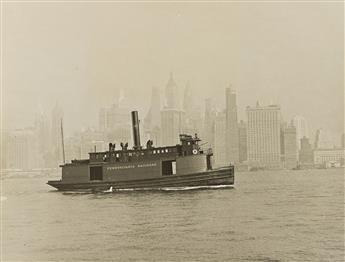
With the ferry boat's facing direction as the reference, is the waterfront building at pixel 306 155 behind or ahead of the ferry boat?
ahead

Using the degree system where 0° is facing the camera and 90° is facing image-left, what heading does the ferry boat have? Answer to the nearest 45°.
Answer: approximately 270°

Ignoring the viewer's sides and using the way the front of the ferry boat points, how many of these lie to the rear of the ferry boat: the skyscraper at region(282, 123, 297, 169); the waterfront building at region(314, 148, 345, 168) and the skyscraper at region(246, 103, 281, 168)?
0

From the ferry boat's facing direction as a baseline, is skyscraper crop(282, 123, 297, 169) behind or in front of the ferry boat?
in front

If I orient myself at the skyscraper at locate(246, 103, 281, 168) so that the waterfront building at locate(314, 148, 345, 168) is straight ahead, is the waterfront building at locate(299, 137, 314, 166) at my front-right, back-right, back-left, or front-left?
front-left

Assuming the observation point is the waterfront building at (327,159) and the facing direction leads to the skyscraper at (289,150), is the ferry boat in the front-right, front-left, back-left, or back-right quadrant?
front-left

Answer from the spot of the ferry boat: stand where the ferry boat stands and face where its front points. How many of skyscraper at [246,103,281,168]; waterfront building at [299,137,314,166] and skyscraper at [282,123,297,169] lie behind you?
0
